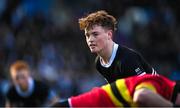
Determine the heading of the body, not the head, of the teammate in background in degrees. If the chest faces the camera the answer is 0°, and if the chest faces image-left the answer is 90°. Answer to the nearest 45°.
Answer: approximately 0°

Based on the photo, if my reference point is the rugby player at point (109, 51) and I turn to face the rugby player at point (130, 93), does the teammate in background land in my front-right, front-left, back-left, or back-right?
back-right

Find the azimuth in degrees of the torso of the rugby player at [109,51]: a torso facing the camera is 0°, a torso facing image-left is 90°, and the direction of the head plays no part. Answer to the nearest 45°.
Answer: approximately 45°

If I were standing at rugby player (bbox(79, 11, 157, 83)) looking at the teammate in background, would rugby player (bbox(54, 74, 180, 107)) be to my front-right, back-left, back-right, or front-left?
back-left

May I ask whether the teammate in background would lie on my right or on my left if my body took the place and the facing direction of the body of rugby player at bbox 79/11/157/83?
on my right
